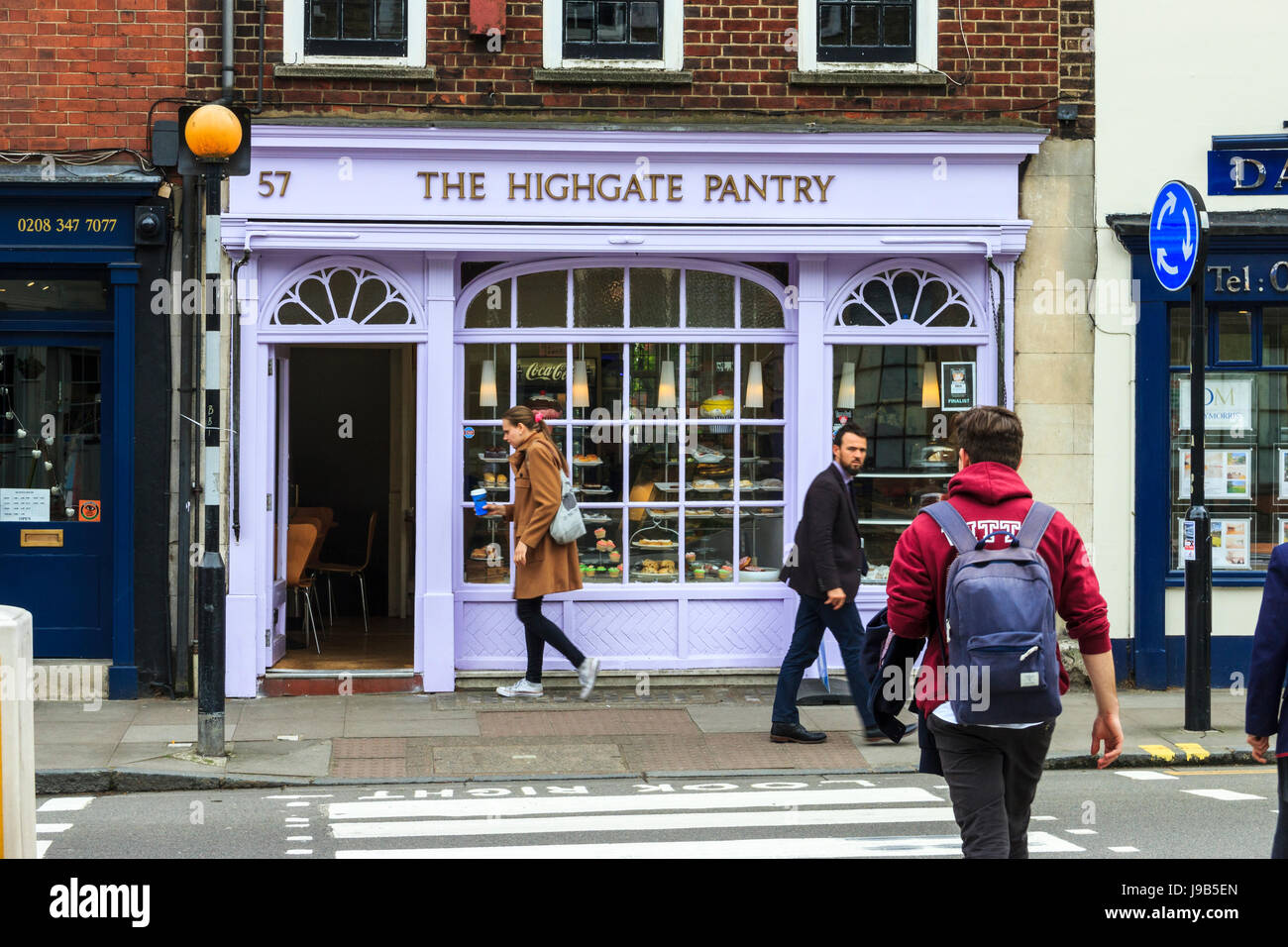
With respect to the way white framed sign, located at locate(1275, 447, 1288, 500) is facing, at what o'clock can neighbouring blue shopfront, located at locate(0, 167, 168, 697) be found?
The neighbouring blue shopfront is roughly at 2 o'clock from the white framed sign.

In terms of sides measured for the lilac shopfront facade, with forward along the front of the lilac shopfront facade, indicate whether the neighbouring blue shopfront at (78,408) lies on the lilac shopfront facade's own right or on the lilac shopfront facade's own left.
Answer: on the lilac shopfront facade's own right

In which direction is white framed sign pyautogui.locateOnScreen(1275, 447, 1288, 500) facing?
toward the camera

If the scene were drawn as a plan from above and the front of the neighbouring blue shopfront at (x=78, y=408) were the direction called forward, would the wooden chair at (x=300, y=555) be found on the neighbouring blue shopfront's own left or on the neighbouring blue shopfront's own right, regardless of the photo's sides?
on the neighbouring blue shopfront's own left

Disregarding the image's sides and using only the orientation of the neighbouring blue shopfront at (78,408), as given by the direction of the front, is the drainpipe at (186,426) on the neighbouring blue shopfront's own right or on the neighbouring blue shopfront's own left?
on the neighbouring blue shopfront's own left

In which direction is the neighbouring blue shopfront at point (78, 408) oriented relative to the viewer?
toward the camera

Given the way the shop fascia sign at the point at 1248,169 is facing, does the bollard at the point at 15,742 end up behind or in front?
in front

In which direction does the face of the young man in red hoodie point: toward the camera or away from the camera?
away from the camera

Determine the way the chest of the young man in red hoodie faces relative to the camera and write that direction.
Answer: away from the camera

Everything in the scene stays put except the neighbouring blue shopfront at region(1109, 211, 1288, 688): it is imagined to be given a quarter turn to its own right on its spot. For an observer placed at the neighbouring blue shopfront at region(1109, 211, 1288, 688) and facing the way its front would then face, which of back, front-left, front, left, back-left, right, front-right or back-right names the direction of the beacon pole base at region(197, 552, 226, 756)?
front-left

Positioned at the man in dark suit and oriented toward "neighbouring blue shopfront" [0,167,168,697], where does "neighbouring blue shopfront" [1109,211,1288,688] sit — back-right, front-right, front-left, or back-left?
back-right
